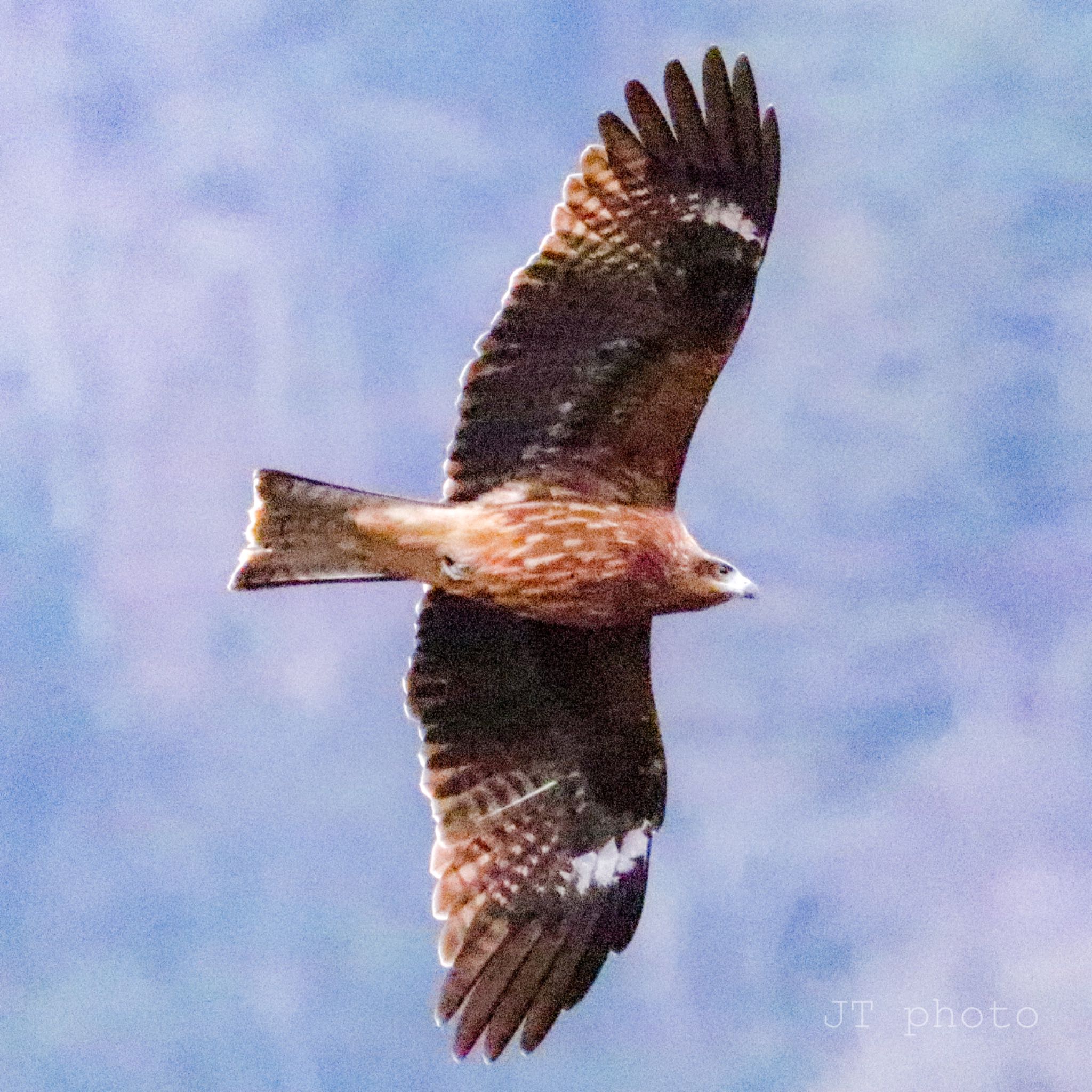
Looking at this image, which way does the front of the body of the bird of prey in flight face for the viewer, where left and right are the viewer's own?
facing to the right of the viewer
